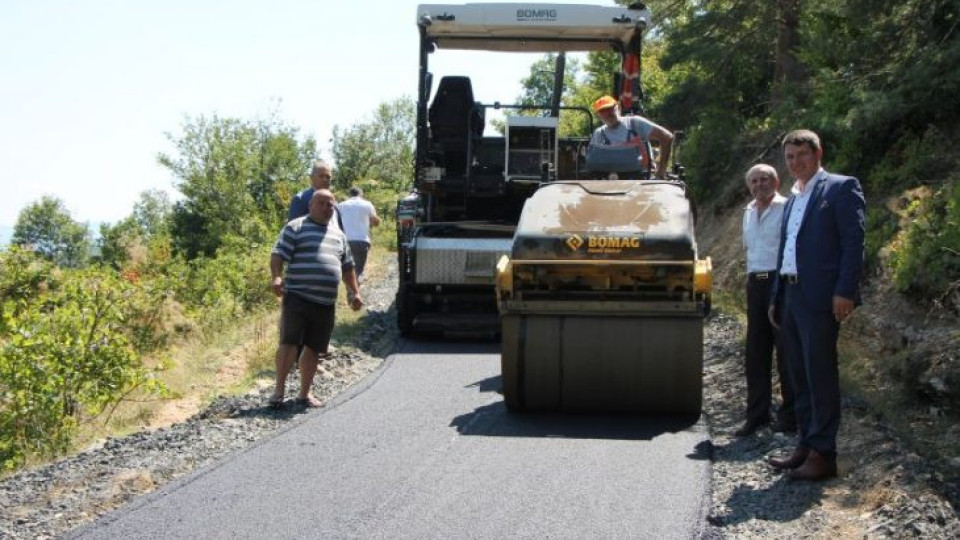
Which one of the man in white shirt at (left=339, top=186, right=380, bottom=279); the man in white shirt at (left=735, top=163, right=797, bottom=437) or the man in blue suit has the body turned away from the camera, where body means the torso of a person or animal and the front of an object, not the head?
the man in white shirt at (left=339, top=186, right=380, bottom=279)

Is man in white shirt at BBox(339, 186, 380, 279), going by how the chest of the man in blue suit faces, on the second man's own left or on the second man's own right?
on the second man's own right

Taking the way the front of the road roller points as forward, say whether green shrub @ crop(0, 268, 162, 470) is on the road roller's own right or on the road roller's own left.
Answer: on the road roller's own right

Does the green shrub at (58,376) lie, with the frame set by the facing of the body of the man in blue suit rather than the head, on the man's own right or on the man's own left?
on the man's own right

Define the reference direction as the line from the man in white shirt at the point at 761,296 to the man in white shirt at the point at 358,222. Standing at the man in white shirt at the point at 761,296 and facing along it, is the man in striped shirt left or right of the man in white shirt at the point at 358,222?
left

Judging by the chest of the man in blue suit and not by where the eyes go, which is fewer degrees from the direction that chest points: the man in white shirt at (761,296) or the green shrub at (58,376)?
the green shrub

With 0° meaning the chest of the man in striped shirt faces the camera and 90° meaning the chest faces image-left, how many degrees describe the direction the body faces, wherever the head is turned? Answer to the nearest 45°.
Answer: approximately 315°

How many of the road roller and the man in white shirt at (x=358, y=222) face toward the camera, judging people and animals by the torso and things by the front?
1

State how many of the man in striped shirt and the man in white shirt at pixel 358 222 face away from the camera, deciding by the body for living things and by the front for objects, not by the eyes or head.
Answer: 1

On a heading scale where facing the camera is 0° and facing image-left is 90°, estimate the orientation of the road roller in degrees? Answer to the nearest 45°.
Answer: approximately 0°

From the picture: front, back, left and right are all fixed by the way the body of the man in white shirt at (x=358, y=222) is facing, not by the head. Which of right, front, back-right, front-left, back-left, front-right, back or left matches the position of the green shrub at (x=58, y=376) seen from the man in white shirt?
back-left

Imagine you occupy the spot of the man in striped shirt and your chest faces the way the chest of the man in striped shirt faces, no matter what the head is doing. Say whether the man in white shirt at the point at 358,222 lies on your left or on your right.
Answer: on your left

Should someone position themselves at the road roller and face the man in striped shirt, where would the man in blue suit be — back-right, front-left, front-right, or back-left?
back-left

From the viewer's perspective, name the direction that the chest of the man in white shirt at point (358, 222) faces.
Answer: away from the camera

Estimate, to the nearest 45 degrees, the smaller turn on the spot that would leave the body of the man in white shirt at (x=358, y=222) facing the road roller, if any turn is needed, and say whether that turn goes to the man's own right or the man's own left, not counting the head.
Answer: approximately 180°
